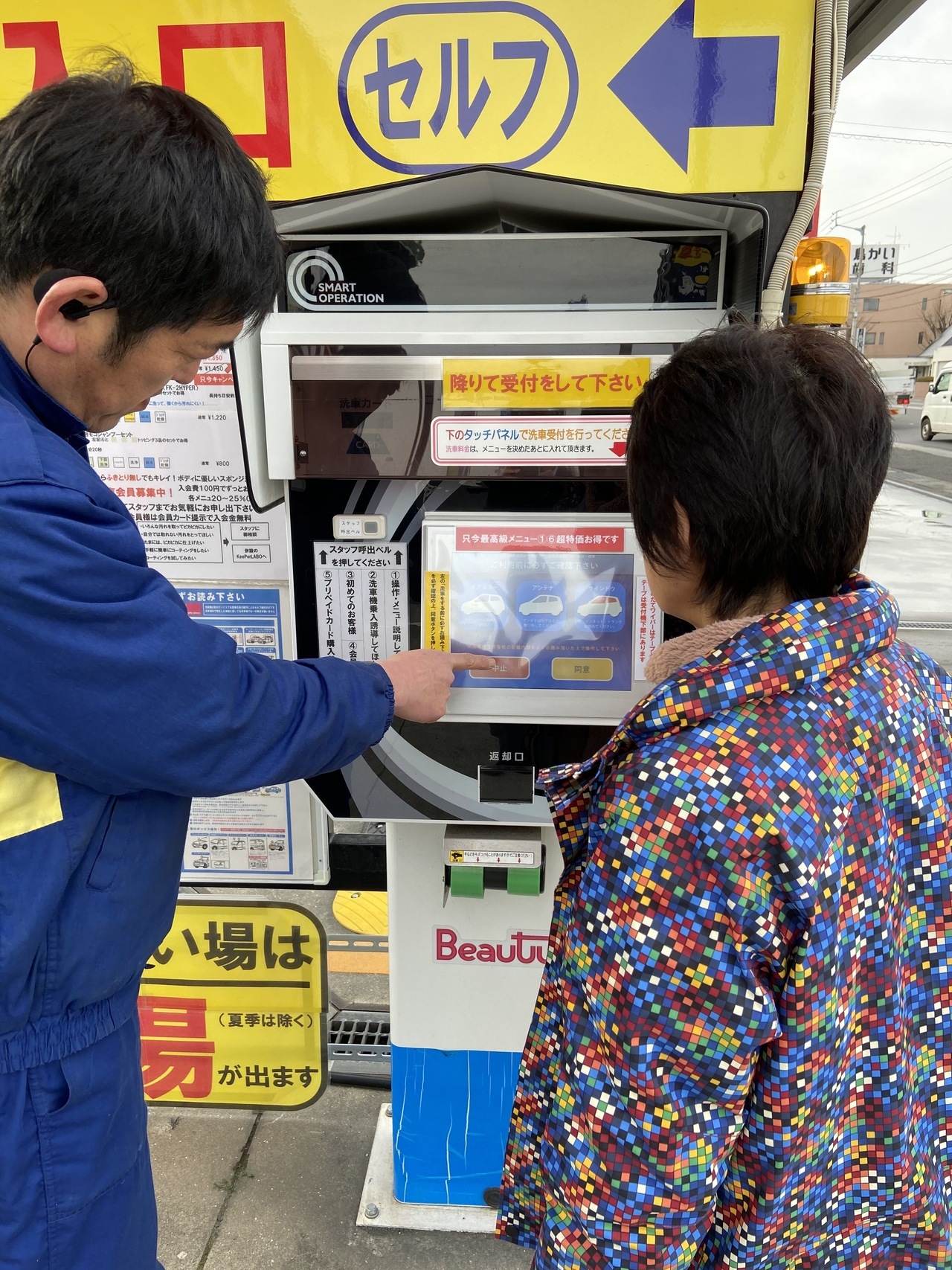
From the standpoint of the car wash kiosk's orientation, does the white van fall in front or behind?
behind

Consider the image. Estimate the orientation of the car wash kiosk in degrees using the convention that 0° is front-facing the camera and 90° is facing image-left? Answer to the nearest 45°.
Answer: approximately 0°

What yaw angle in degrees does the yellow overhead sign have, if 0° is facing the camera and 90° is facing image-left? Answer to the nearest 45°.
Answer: approximately 0°

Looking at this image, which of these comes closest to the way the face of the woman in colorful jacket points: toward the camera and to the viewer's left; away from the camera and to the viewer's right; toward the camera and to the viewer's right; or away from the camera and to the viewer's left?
away from the camera and to the viewer's left

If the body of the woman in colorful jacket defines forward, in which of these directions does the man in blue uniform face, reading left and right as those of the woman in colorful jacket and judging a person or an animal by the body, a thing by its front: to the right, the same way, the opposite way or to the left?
to the right

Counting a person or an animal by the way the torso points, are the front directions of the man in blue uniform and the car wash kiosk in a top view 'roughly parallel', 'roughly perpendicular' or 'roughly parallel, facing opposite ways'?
roughly perpendicular

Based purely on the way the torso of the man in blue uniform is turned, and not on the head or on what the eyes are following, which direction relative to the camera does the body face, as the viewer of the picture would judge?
to the viewer's right
